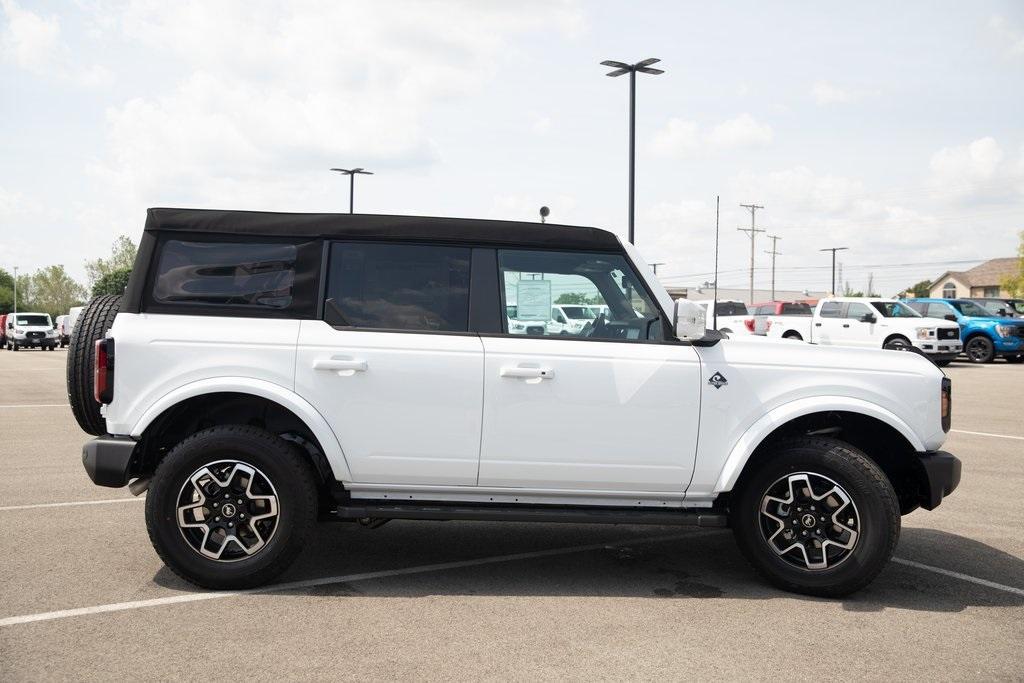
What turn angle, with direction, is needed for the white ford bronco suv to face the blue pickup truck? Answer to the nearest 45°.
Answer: approximately 45° to its left

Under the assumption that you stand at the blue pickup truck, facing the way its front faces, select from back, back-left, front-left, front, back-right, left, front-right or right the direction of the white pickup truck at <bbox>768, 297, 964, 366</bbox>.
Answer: right

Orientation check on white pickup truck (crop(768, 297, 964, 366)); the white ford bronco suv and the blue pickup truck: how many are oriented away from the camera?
0

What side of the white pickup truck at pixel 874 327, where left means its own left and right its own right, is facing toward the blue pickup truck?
left

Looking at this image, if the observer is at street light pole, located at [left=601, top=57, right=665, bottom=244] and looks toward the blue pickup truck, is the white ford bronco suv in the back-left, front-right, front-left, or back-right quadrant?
back-right

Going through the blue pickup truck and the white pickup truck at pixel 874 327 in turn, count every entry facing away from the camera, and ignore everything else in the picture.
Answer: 0

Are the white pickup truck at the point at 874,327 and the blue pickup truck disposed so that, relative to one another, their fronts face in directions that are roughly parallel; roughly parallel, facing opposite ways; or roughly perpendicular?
roughly parallel

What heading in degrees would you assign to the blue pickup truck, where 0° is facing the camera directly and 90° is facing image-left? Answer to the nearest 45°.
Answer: approximately 315°

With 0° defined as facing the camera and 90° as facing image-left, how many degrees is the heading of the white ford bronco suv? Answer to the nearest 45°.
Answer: approximately 270°

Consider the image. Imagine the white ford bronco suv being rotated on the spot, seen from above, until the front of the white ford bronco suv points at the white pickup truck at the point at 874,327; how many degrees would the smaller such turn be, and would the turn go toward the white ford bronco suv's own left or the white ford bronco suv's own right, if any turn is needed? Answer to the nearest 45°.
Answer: approximately 45° to the white ford bronco suv's own left
